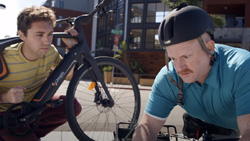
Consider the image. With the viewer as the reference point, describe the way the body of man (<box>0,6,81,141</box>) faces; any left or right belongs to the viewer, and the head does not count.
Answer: facing the viewer and to the right of the viewer

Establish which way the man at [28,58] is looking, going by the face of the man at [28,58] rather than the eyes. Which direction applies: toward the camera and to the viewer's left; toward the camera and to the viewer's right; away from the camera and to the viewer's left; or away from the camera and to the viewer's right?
toward the camera and to the viewer's right

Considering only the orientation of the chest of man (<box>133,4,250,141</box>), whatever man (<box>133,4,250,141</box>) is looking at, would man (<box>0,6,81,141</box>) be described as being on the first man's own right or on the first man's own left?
on the first man's own right

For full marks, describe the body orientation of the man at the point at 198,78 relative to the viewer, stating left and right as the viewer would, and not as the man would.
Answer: facing the viewer and to the left of the viewer

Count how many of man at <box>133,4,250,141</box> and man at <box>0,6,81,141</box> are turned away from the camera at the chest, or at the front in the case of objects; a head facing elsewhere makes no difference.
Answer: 0

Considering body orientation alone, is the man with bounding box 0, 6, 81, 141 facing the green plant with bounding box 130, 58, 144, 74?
no

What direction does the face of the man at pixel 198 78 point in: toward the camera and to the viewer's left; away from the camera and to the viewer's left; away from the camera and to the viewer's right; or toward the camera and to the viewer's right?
toward the camera and to the viewer's left

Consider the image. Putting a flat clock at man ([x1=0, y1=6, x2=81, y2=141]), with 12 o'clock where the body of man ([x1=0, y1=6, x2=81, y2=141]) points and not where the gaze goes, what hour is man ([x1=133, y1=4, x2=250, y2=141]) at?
man ([x1=133, y1=4, x2=250, y2=141]) is roughly at 12 o'clock from man ([x1=0, y1=6, x2=81, y2=141]).

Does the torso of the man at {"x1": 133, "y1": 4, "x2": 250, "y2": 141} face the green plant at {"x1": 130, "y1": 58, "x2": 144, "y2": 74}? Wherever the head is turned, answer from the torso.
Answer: no
